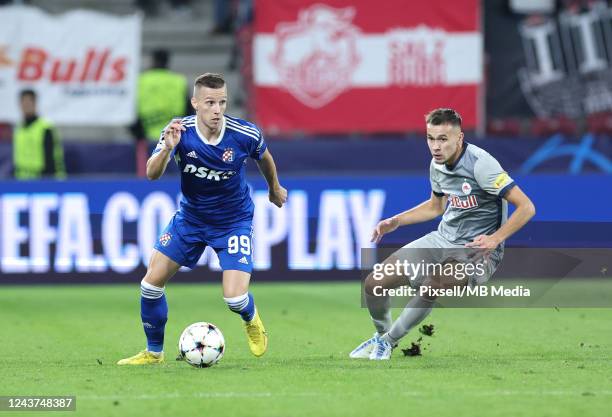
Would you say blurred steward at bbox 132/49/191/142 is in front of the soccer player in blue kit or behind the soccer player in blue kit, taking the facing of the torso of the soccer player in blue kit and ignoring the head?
behind

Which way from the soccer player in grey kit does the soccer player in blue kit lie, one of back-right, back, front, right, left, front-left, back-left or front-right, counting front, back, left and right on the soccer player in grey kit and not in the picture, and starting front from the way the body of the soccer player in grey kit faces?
front-right

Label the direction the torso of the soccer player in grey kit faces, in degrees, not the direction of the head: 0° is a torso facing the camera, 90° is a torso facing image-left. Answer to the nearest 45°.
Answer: approximately 45°

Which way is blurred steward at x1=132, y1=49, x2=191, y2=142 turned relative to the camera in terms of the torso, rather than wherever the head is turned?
away from the camera

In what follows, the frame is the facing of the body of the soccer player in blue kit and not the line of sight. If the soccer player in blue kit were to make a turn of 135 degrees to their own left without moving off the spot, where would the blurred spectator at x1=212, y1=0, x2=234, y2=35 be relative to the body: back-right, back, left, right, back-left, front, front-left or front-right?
front-left

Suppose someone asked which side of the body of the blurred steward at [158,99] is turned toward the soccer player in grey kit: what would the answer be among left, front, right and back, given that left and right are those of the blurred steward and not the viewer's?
back

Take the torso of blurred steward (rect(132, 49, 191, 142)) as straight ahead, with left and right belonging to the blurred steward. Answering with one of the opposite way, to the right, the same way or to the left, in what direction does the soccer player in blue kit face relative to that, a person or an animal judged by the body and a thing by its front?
the opposite way

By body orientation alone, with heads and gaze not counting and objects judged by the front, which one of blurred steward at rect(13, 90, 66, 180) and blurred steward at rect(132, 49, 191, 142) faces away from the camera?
blurred steward at rect(132, 49, 191, 142)

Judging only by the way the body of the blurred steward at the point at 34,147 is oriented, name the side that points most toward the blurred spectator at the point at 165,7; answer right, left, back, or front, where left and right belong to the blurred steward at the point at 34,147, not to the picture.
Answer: back

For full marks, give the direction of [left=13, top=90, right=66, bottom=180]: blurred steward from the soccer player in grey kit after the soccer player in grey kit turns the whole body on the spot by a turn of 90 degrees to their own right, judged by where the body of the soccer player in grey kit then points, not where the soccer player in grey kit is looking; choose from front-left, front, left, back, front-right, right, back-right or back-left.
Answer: front

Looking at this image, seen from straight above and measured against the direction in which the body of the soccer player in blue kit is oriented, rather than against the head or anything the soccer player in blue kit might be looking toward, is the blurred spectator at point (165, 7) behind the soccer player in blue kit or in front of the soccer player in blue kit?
behind

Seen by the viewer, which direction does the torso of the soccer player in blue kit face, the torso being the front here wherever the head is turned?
toward the camera
